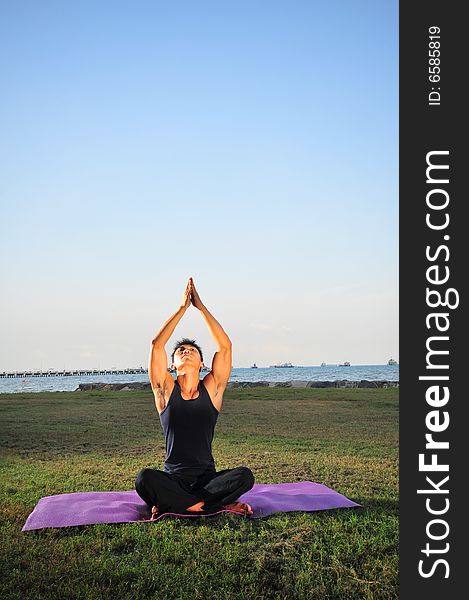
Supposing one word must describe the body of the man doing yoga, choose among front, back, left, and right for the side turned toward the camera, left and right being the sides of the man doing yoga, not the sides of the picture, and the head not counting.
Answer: front
